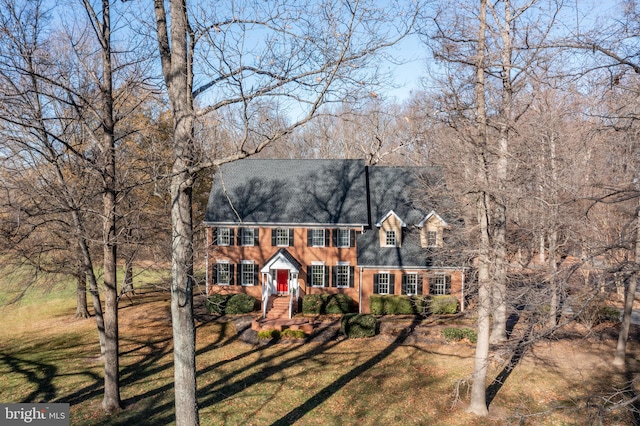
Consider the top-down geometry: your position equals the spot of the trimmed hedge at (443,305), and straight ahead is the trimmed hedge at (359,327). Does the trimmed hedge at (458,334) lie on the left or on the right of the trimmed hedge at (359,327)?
left

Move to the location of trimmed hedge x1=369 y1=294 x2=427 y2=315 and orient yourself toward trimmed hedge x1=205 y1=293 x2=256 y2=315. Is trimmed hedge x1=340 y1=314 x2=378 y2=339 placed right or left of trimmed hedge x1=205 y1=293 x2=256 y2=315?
left

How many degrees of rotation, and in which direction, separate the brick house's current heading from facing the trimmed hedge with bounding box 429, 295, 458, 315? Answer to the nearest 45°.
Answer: approximately 90° to its left

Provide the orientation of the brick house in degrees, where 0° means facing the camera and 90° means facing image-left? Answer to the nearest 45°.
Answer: approximately 0°

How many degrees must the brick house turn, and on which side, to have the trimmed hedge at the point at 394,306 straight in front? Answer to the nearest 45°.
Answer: approximately 45° to its left
